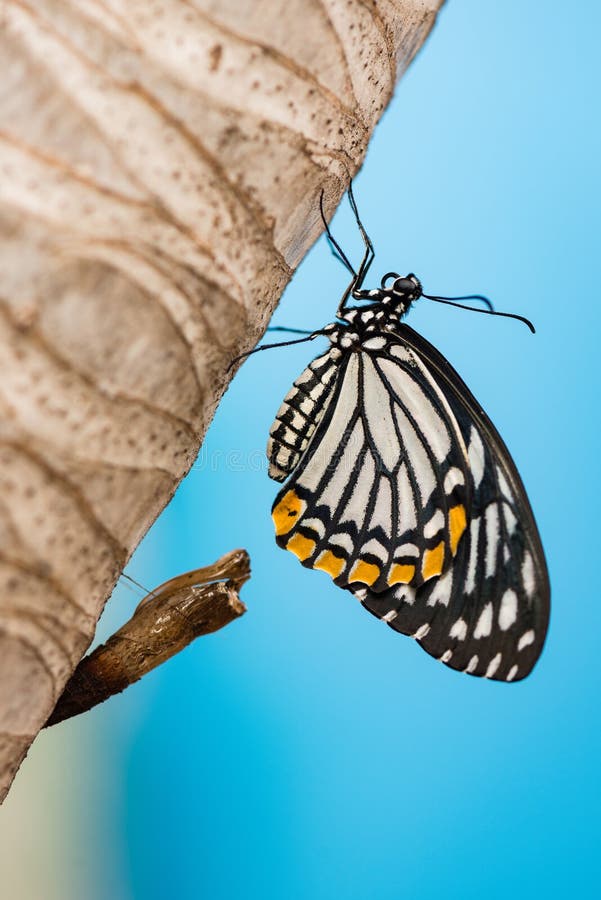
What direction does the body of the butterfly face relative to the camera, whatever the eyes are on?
to the viewer's right
